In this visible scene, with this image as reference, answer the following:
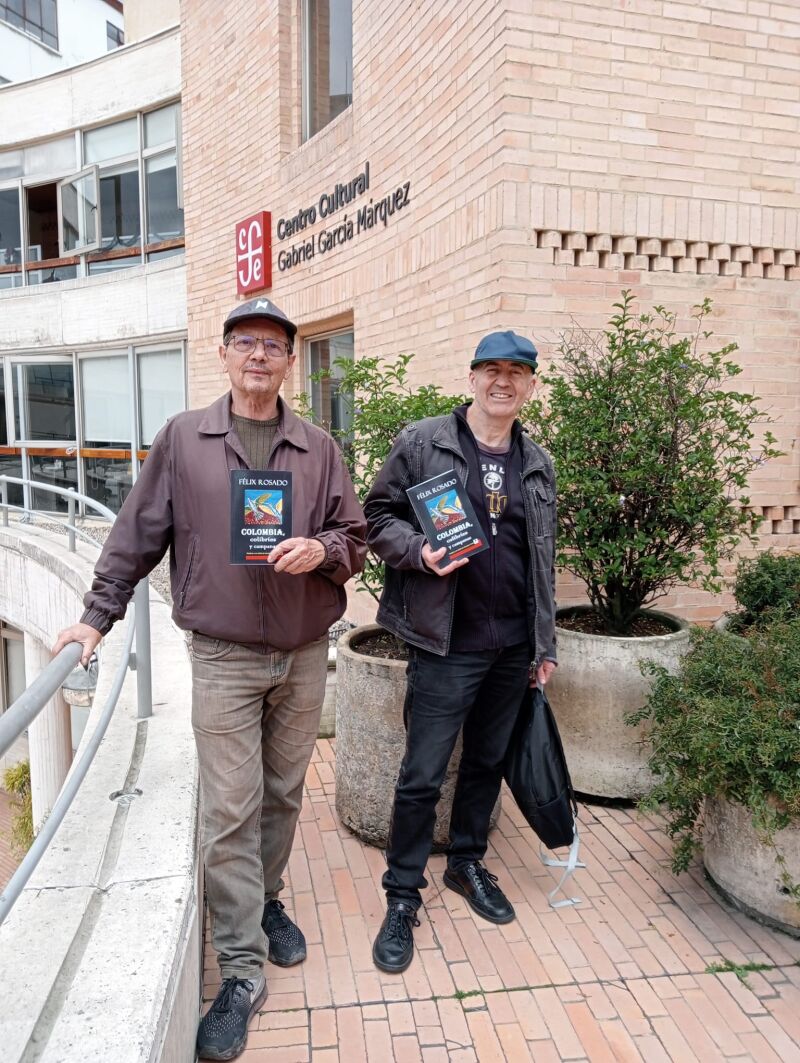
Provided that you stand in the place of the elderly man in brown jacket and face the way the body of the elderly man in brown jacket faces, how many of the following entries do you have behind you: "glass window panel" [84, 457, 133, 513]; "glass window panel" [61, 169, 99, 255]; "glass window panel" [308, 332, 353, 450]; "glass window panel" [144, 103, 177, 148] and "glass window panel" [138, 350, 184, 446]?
5

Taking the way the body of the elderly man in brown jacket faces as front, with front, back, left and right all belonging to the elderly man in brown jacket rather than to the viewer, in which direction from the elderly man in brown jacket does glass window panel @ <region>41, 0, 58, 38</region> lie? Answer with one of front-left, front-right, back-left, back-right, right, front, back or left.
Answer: back

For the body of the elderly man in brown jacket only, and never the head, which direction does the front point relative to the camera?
toward the camera

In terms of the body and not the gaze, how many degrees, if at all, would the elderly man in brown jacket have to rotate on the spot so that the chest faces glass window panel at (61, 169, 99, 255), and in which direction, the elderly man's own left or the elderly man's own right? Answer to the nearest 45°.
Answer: approximately 180°

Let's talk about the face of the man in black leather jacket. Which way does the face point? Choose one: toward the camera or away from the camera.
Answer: toward the camera

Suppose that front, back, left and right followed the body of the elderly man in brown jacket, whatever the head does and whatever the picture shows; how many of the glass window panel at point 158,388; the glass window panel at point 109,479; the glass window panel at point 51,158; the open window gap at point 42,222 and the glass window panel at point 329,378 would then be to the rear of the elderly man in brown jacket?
5

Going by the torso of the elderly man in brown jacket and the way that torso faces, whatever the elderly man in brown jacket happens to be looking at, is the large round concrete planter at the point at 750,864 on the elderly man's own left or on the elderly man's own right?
on the elderly man's own left

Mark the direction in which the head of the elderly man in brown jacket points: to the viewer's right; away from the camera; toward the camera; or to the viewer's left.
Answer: toward the camera

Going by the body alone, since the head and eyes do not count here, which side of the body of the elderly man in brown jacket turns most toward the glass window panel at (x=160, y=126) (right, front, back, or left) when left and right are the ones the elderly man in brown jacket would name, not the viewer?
back

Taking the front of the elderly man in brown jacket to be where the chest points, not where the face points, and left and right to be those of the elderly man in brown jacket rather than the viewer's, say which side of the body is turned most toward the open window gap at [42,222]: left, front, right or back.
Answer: back

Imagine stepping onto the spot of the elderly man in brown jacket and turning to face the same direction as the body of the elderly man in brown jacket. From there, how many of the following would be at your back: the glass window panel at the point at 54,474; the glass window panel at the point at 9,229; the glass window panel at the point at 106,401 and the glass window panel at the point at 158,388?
4

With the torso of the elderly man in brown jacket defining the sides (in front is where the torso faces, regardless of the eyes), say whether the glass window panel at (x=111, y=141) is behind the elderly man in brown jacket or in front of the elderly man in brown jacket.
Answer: behind

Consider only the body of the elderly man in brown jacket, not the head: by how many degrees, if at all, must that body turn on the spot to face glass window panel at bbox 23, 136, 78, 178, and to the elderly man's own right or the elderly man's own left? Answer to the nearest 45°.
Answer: approximately 180°

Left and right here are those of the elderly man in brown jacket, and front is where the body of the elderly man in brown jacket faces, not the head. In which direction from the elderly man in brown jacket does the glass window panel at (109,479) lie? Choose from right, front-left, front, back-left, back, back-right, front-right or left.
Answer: back

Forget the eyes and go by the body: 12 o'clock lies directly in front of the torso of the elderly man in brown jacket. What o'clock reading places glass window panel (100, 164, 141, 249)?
The glass window panel is roughly at 6 o'clock from the elderly man in brown jacket.
